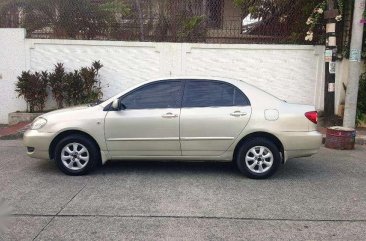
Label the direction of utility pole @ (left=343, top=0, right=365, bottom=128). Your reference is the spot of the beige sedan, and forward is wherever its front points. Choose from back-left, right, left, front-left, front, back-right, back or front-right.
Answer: back-right

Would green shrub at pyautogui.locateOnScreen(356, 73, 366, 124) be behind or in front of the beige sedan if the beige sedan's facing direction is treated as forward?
behind

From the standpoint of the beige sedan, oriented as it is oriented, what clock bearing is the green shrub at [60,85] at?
The green shrub is roughly at 2 o'clock from the beige sedan.

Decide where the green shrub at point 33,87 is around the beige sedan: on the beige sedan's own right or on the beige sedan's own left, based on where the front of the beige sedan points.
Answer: on the beige sedan's own right

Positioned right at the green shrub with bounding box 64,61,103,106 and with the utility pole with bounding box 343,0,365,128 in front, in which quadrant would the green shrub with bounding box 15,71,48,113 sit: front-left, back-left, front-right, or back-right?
back-right

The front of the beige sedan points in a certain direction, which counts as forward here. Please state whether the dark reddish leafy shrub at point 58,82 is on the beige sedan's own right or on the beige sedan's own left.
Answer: on the beige sedan's own right

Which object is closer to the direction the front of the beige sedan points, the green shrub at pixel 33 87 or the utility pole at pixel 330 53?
the green shrub

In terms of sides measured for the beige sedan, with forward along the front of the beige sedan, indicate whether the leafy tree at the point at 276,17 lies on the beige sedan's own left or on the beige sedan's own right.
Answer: on the beige sedan's own right

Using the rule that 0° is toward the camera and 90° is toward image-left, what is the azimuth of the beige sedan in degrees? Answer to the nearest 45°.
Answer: approximately 90°

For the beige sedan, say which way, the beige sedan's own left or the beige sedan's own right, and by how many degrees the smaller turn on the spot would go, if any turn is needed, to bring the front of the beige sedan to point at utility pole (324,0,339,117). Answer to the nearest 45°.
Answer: approximately 135° to the beige sedan's own right
